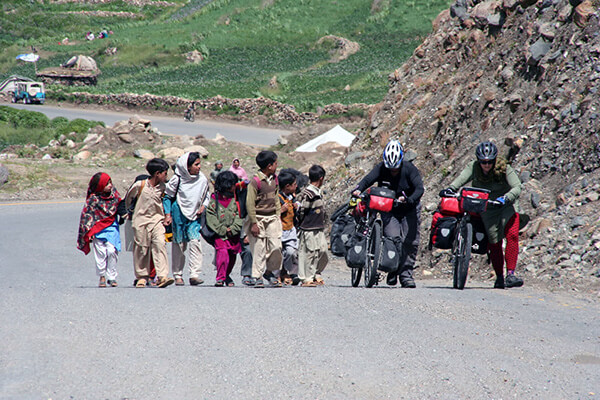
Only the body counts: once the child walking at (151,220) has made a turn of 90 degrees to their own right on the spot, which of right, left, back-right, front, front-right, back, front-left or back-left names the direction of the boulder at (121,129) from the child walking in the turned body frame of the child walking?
back-right

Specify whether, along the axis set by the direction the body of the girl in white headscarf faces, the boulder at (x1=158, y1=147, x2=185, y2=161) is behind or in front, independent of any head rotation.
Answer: behind

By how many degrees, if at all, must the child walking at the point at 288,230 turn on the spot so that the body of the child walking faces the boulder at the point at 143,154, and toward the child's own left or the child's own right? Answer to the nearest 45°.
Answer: approximately 135° to the child's own left

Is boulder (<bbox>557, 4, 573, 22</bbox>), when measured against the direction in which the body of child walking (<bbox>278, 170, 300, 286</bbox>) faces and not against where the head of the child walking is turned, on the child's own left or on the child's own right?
on the child's own left

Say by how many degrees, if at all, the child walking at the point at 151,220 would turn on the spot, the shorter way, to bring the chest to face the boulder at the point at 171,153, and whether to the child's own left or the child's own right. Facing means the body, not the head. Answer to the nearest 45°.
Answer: approximately 135° to the child's own left

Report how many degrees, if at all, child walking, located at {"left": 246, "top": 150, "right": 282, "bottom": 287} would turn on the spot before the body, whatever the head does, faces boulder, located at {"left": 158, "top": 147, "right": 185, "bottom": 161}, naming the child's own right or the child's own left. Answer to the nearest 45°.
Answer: approximately 135° to the child's own left

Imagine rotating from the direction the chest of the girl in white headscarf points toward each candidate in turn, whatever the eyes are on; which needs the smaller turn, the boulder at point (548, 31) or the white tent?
the boulder

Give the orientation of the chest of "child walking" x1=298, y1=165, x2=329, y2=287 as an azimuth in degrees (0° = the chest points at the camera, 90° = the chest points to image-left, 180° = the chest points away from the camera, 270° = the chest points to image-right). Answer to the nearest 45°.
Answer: approximately 315°

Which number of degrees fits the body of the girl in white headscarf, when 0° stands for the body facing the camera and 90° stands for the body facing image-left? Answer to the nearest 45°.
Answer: approximately 315°

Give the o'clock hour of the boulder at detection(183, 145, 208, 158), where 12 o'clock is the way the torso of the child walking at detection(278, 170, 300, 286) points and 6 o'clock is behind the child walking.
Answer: The boulder is roughly at 7 o'clock from the child walking.

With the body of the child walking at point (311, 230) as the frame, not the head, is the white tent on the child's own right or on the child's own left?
on the child's own left

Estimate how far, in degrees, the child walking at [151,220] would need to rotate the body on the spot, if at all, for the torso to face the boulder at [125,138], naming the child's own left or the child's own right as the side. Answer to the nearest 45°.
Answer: approximately 135° to the child's own left
